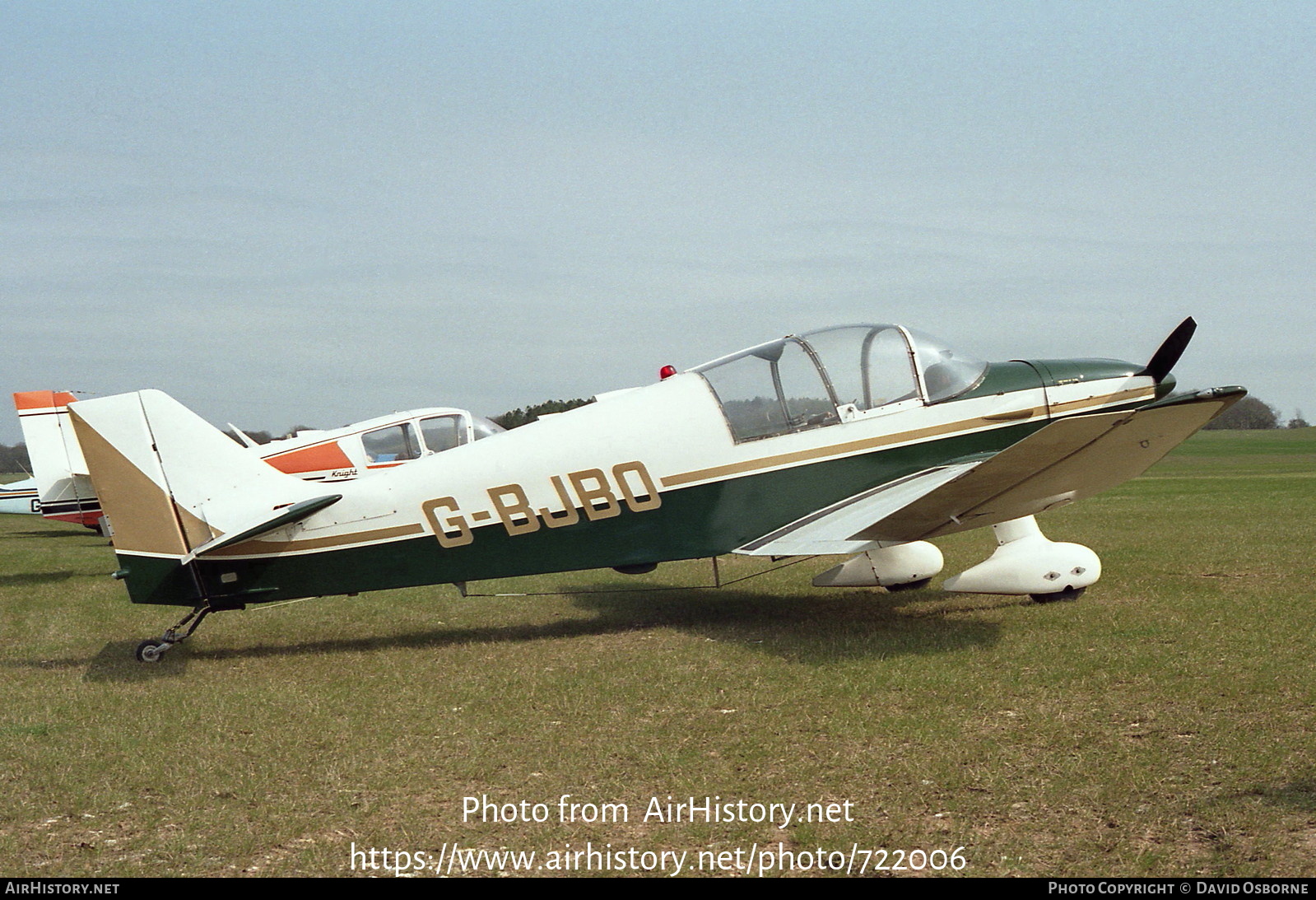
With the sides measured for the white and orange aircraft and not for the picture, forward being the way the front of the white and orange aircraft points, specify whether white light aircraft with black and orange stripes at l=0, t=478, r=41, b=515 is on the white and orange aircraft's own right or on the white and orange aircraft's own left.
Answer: on the white and orange aircraft's own left

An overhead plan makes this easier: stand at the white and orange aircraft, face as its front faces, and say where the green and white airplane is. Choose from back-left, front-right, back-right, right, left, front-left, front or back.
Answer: right

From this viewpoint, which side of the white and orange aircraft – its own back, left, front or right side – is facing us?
right
